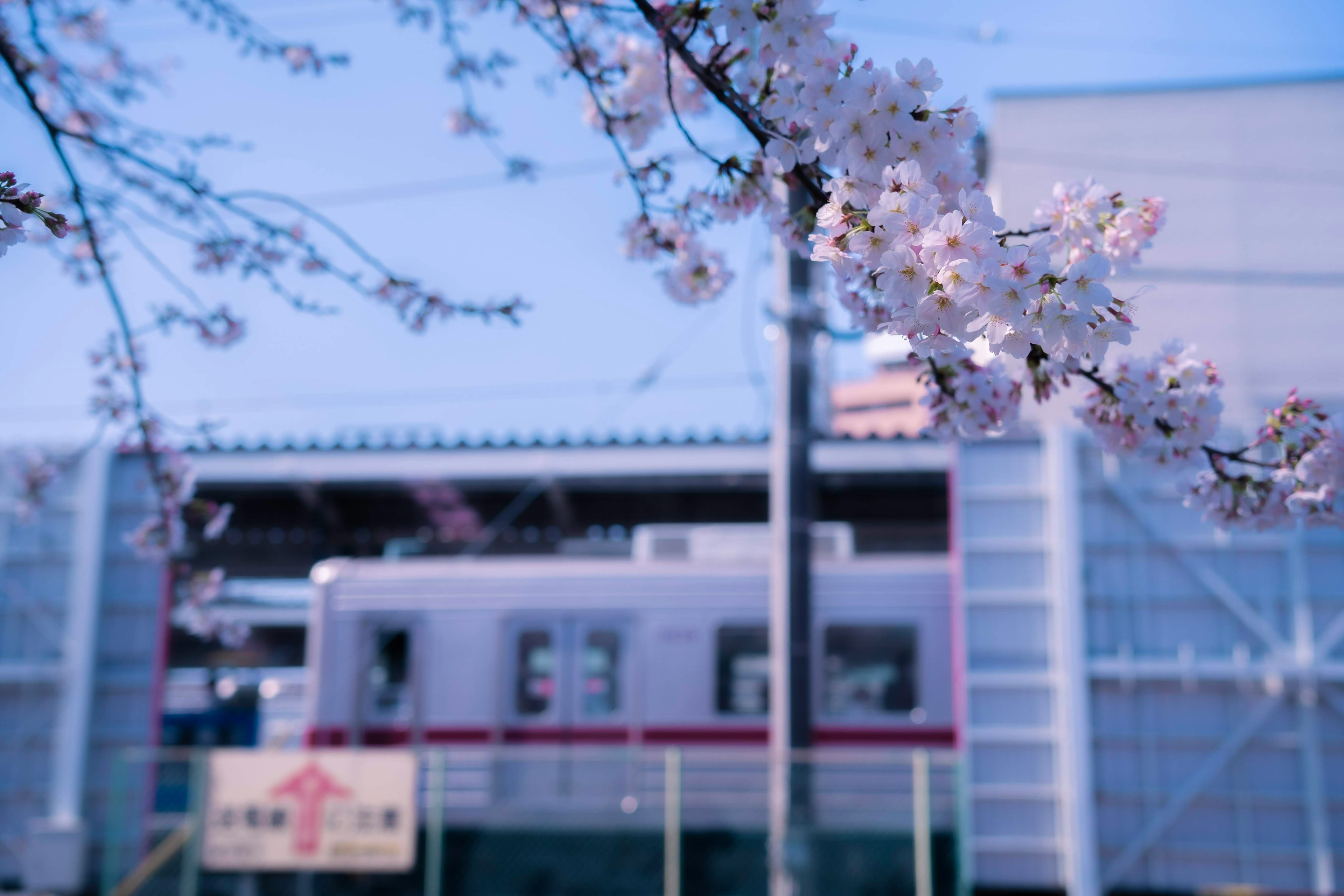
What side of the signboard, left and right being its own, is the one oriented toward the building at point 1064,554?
left

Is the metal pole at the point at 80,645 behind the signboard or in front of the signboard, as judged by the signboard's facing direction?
behind

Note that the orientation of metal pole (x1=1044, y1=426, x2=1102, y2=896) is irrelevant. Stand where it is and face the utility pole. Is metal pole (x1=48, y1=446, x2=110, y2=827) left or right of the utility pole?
right

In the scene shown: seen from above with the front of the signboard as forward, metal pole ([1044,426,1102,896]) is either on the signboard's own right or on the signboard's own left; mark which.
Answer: on the signboard's own left

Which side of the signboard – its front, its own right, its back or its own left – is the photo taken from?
front

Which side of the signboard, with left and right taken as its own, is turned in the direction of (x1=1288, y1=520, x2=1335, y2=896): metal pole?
left

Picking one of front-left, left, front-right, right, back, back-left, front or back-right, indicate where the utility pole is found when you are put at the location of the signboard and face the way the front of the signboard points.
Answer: front-left

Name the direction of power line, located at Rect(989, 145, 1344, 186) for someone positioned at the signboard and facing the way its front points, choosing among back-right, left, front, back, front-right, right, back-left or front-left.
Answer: left
